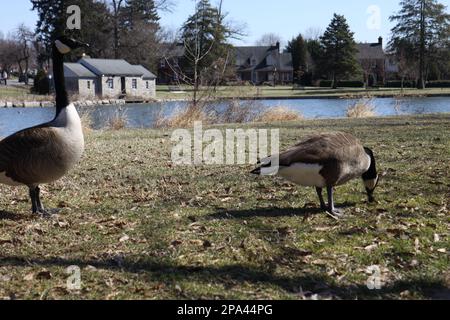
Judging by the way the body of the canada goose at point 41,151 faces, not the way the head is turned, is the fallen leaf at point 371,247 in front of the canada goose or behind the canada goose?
in front

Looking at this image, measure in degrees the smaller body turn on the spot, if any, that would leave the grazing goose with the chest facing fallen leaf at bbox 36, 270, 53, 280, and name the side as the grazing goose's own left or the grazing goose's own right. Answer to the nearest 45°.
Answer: approximately 135° to the grazing goose's own right

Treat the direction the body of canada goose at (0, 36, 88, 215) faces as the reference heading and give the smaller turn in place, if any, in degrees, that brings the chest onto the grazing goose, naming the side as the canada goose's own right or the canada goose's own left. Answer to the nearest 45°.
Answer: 0° — it already faces it

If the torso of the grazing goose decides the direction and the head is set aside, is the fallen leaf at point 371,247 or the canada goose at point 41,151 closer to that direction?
the fallen leaf

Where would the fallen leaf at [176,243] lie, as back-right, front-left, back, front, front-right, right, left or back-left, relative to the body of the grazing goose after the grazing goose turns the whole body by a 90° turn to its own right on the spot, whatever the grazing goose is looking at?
front-right

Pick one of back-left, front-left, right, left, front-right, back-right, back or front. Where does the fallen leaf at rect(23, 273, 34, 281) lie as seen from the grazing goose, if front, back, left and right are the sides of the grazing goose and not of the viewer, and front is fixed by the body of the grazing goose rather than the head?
back-right

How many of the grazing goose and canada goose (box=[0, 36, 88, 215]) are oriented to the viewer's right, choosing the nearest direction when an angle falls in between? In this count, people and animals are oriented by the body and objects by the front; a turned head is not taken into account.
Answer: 2

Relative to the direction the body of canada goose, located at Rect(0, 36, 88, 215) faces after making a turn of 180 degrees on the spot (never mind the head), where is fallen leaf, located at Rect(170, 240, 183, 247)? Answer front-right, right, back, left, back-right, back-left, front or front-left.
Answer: back-left

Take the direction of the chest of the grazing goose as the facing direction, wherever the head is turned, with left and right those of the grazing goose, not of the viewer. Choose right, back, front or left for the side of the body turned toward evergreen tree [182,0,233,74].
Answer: left

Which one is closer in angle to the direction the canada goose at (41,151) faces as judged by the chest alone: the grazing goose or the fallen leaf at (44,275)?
the grazing goose

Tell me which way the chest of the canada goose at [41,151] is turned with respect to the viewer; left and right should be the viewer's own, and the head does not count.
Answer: facing to the right of the viewer

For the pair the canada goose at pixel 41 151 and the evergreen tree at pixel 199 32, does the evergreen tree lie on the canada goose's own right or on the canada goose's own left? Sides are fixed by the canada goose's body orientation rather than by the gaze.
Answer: on the canada goose's own left

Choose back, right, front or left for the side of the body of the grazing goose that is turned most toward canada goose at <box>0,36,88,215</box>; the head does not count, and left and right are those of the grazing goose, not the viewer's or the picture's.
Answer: back

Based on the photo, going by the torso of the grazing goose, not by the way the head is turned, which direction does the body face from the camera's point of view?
to the viewer's right

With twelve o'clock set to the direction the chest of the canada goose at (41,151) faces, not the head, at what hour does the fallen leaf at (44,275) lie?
The fallen leaf is roughly at 3 o'clock from the canada goose.
